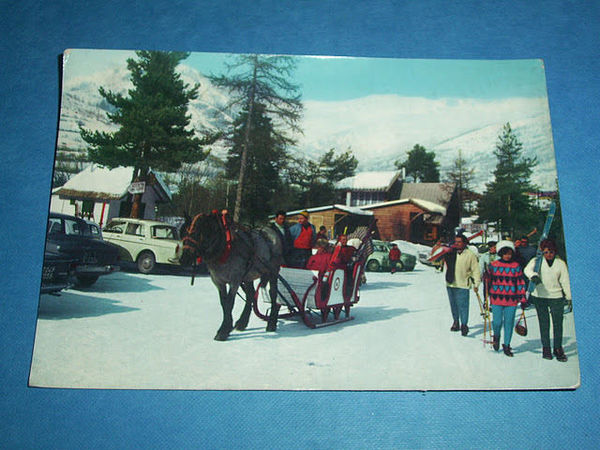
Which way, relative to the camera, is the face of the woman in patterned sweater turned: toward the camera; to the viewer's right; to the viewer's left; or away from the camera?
toward the camera

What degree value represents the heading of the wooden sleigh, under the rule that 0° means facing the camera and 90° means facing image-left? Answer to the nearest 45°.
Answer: approximately 45°

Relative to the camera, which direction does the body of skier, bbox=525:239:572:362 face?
toward the camera
